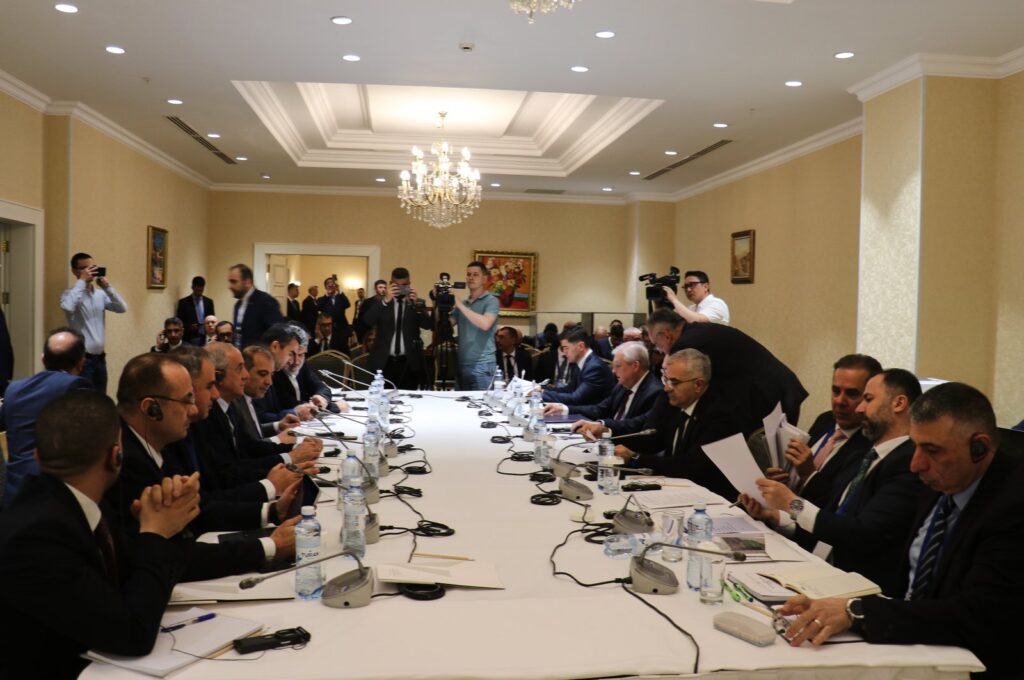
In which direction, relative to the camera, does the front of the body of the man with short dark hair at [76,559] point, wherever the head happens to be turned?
to the viewer's right

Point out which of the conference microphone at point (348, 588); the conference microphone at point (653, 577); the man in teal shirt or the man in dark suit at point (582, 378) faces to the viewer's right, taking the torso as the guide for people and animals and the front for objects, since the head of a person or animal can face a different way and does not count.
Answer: the conference microphone at point (653, 577)

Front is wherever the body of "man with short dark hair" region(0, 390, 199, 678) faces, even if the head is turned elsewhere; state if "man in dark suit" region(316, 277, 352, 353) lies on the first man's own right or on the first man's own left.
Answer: on the first man's own left

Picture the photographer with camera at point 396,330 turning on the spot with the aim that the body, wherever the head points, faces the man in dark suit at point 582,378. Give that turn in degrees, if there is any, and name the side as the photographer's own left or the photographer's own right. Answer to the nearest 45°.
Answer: approximately 45° to the photographer's own left

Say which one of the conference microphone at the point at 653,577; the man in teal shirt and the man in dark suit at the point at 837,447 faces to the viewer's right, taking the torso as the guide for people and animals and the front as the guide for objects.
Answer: the conference microphone

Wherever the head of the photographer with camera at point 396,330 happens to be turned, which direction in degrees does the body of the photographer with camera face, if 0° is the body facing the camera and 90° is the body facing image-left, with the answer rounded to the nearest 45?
approximately 0°

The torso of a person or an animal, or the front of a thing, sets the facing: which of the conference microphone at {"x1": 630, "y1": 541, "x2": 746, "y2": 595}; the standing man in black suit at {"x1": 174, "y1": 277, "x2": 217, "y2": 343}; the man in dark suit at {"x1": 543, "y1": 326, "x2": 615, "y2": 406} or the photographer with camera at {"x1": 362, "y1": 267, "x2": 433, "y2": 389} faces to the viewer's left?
the man in dark suit

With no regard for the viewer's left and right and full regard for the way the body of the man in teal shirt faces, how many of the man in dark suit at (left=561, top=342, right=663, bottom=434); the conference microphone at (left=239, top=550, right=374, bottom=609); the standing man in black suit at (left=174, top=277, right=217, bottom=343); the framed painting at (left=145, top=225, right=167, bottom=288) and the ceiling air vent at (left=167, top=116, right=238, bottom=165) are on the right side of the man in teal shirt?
3

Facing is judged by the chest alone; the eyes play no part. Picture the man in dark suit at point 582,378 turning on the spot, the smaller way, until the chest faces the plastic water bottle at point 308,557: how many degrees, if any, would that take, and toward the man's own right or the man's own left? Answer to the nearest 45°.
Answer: approximately 90° to the man's own left

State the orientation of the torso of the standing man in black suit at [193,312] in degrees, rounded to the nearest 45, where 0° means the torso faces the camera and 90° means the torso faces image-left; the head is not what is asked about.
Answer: approximately 0°

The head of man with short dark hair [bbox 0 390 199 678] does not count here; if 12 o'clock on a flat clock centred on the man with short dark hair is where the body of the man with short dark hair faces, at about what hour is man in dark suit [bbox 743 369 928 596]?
The man in dark suit is roughly at 12 o'clock from the man with short dark hair.

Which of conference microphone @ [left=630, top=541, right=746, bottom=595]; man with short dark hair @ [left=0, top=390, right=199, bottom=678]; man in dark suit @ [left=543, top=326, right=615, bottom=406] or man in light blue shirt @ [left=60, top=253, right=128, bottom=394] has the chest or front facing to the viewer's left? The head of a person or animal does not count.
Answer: the man in dark suit
